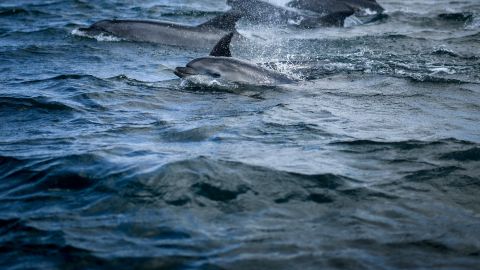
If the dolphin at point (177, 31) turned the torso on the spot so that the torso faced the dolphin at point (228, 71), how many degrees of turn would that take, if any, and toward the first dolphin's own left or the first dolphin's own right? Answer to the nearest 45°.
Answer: approximately 90° to the first dolphin's own left

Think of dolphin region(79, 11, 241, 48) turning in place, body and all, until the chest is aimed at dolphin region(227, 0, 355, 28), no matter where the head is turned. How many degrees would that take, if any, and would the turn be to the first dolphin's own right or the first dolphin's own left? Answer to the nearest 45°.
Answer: approximately 135° to the first dolphin's own right

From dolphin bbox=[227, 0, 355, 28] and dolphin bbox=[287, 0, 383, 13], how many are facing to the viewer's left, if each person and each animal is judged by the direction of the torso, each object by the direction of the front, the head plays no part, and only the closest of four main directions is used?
2

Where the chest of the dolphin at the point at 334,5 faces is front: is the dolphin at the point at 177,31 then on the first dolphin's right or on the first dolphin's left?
on the first dolphin's left

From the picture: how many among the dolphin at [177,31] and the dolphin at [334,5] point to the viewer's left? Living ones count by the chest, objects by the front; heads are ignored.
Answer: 2

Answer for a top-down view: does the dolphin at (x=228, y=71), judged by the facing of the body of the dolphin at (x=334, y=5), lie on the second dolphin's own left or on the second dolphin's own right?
on the second dolphin's own left

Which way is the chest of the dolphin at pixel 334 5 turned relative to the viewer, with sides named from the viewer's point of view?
facing to the left of the viewer

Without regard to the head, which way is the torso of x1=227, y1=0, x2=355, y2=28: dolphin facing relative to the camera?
to the viewer's left

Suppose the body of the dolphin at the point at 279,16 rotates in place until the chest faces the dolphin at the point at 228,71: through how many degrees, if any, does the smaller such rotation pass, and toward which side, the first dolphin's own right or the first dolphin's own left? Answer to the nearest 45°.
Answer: approximately 90° to the first dolphin's own left

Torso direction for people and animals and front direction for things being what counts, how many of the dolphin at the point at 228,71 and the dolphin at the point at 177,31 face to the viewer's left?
2

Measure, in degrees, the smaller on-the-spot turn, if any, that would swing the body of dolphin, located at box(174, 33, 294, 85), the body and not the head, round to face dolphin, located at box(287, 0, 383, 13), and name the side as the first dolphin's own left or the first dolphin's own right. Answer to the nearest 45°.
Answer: approximately 90° to the first dolphin's own right

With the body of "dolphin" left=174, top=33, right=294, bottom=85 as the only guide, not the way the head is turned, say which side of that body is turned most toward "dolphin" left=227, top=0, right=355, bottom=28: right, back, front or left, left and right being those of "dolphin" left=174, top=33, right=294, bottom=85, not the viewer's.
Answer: right
